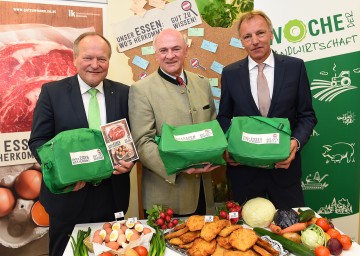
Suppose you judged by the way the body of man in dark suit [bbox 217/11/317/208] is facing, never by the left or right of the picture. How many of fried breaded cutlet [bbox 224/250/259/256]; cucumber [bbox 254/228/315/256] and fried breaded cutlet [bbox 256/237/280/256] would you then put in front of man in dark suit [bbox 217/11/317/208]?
3

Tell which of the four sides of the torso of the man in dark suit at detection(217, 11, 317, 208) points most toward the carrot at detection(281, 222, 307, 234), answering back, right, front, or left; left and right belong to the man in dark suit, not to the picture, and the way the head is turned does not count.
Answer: front

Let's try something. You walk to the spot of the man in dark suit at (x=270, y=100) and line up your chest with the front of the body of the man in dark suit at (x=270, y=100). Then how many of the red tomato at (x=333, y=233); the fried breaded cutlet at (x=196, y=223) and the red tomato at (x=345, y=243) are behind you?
0

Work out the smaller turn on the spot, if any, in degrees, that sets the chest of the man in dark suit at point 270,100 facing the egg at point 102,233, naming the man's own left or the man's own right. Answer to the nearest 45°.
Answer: approximately 45° to the man's own right

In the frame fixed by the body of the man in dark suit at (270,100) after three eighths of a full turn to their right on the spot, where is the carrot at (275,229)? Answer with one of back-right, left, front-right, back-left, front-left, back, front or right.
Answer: back-left

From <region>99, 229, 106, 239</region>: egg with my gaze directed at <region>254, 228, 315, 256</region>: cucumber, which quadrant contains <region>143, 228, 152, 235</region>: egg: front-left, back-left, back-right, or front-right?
front-left

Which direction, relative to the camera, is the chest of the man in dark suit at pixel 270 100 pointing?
toward the camera

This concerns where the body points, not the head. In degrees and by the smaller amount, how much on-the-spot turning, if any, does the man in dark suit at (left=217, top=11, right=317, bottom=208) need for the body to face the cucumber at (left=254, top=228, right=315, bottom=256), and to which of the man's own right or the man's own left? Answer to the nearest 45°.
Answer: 0° — they already face it

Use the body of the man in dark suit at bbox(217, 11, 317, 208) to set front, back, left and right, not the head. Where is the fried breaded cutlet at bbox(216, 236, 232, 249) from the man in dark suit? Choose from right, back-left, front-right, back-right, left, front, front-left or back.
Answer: front

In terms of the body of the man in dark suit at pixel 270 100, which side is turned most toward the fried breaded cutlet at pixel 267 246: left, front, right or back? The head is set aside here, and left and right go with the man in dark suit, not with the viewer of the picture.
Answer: front

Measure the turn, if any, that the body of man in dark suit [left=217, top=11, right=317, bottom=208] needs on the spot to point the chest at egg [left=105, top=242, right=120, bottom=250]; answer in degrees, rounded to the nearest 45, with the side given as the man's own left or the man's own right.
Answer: approximately 45° to the man's own right

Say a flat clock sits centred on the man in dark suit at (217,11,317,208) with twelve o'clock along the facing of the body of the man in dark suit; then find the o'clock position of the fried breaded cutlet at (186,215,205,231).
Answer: The fried breaded cutlet is roughly at 1 o'clock from the man in dark suit.

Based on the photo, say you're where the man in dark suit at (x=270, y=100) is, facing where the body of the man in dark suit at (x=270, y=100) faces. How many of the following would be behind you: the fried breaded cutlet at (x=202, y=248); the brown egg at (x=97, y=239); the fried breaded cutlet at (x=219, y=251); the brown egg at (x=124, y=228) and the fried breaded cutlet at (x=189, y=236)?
0

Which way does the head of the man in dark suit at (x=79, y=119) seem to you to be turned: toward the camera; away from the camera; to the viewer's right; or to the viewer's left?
toward the camera

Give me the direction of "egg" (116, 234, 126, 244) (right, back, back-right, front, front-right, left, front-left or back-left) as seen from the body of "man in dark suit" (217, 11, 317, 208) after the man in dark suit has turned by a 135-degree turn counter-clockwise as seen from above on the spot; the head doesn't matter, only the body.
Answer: back

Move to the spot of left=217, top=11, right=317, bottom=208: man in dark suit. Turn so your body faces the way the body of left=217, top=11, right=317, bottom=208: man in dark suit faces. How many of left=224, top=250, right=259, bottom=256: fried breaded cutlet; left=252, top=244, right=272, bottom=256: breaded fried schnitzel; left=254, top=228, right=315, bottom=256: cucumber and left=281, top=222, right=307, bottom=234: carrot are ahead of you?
4

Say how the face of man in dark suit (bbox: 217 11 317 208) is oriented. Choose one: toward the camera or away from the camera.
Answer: toward the camera

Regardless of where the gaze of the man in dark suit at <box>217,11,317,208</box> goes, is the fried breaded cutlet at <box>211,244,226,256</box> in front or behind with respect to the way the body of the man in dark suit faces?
in front
